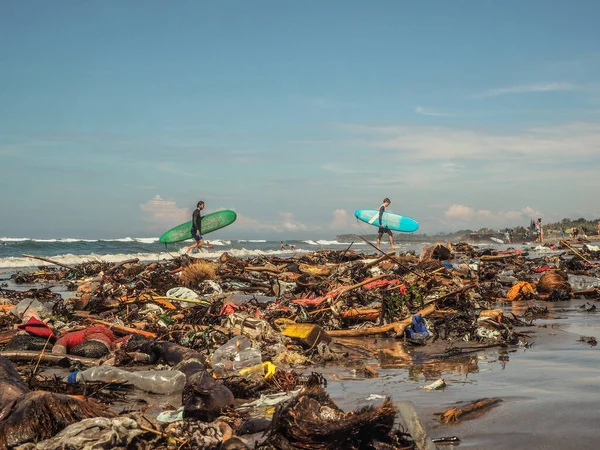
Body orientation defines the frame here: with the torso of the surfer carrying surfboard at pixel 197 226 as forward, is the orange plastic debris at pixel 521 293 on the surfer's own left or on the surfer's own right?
on the surfer's own right

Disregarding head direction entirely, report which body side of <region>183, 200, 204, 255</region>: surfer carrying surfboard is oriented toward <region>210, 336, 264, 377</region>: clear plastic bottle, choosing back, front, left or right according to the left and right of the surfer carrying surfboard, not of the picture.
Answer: right

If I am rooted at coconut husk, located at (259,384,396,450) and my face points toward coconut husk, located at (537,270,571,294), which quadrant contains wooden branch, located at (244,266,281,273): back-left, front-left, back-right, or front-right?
front-left

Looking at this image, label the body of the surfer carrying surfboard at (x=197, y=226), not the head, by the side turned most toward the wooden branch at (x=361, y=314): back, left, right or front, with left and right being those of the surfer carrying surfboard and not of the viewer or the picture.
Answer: right

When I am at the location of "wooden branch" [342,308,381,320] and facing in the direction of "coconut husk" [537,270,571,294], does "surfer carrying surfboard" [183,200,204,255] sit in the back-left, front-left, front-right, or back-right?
front-left

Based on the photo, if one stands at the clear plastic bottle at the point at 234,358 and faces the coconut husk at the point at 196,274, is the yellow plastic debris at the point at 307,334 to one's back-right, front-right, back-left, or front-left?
front-right

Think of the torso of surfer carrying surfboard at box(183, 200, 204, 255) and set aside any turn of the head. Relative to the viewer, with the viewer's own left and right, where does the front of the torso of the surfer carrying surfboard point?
facing to the right of the viewer

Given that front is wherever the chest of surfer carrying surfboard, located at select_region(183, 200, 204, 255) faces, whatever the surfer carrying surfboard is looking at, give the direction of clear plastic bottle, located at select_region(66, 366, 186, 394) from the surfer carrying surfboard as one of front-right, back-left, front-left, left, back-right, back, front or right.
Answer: right

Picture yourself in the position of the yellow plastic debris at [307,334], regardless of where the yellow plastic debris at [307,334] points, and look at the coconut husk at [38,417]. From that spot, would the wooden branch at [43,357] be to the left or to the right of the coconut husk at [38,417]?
right
